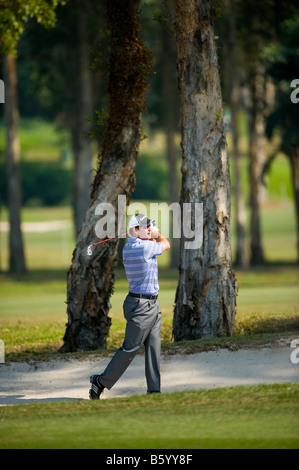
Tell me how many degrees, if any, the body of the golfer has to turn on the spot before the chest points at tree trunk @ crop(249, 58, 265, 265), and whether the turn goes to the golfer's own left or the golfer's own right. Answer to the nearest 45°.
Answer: approximately 90° to the golfer's own left

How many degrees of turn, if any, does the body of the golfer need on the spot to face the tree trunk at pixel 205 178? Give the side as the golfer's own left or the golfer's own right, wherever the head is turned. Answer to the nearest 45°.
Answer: approximately 90° to the golfer's own left

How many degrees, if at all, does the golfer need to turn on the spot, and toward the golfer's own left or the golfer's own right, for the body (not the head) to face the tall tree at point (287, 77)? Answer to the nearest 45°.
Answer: approximately 90° to the golfer's own left

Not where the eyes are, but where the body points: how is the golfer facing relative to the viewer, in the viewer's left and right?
facing to the right of the viewer

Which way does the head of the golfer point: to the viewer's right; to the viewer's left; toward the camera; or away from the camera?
to the viewer's right

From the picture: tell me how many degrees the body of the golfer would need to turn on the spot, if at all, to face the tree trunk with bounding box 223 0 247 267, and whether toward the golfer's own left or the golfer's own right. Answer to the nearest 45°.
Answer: approximately 90° to the golfer's own left

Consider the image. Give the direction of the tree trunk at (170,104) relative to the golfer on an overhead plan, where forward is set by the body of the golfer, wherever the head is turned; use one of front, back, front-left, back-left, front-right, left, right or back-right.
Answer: left
